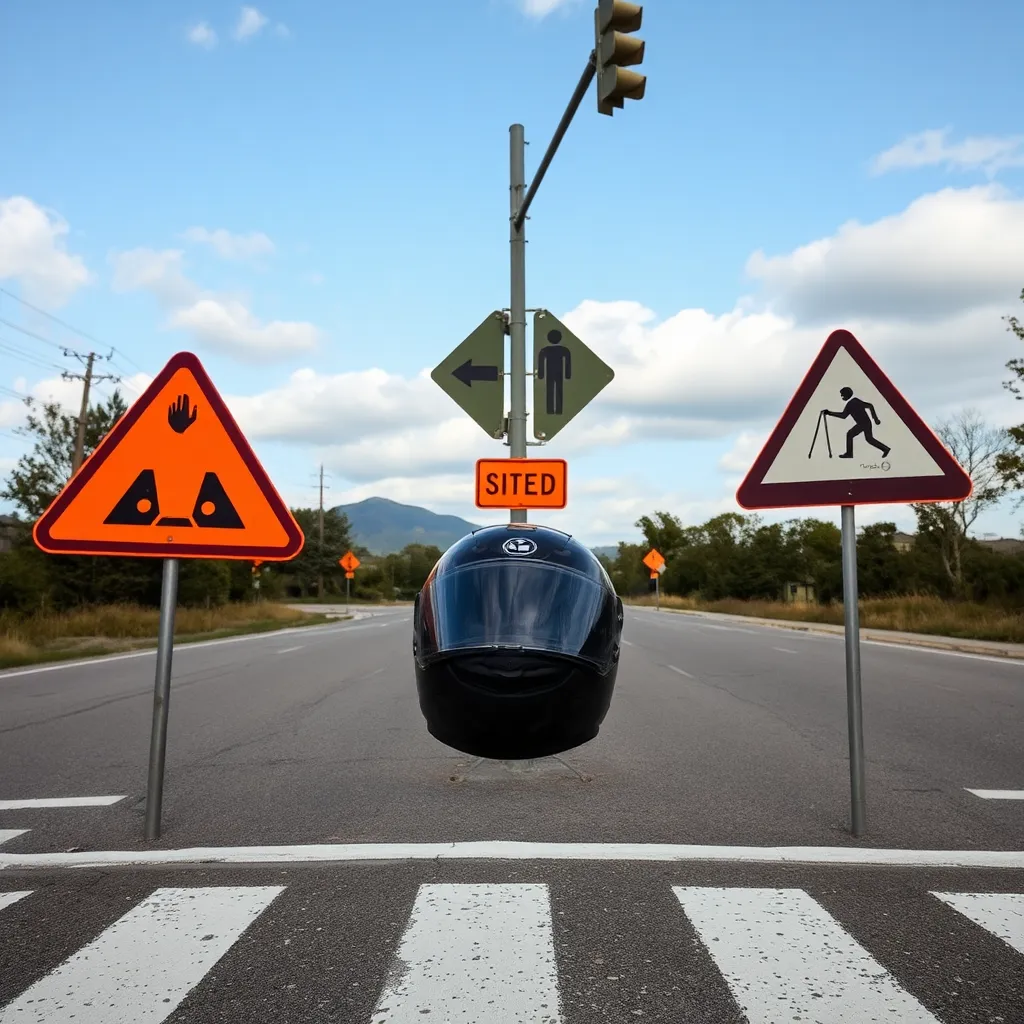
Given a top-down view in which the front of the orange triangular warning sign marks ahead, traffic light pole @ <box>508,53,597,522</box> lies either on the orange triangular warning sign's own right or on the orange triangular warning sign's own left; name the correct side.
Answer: on the orange triangular warning sign's own left

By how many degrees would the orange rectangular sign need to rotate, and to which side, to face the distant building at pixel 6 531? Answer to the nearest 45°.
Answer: approximately 135° to its right

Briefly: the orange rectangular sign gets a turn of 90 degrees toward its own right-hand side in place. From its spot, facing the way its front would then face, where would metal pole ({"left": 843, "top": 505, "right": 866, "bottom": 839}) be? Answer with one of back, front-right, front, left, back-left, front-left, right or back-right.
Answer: back

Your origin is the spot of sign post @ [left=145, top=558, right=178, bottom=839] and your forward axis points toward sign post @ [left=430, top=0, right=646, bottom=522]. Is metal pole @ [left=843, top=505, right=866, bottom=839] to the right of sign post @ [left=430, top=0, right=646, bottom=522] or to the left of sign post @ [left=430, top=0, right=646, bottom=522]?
right
